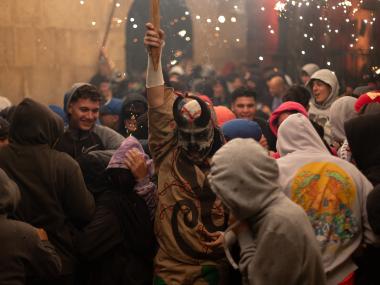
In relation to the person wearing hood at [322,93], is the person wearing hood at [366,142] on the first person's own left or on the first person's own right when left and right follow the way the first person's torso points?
on the first person's own left

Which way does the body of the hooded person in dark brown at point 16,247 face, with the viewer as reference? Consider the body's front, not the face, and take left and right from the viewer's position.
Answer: facing away from the viewer

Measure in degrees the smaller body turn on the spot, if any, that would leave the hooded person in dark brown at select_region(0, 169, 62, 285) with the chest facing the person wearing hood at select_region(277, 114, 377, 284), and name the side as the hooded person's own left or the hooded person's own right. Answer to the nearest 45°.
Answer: approximately 90° to the hooded person's own right

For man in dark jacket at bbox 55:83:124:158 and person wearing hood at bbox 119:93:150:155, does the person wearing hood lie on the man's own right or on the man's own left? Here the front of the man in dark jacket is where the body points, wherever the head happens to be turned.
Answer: on the man's own left

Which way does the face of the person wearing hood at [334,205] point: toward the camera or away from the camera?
away from the camera

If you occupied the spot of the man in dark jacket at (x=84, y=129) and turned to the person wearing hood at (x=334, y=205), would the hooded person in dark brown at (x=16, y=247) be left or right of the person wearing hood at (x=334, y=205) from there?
right

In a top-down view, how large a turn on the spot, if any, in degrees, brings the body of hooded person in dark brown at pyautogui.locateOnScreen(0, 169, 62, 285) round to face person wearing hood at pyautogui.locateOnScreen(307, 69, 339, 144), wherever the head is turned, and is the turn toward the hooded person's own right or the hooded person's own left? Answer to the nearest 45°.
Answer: approximately 45° to the hooded person's own right

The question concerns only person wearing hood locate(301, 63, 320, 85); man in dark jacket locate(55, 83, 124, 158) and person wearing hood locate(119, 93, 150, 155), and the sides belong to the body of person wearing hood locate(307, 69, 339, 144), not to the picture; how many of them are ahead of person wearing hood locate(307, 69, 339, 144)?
2
